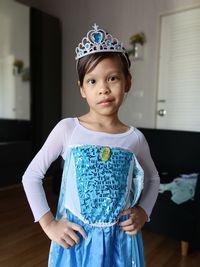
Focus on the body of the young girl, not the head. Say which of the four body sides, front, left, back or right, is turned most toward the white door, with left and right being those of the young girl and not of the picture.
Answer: back

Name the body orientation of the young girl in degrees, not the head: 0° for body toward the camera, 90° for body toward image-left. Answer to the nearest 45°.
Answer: approximately 0°
